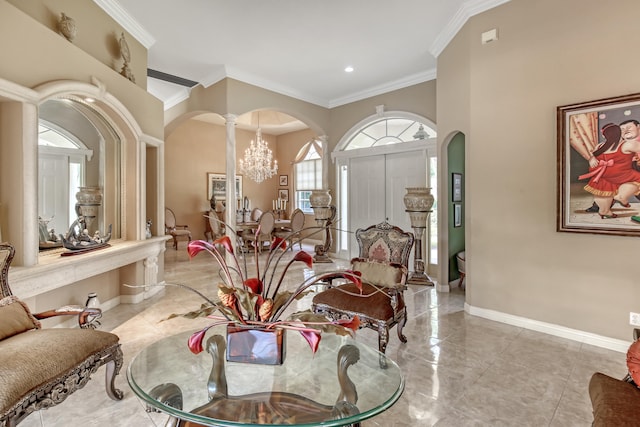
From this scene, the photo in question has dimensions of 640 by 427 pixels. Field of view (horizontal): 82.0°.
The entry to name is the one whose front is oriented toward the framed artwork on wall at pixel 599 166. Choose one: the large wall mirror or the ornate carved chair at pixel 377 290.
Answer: the large wall mirror

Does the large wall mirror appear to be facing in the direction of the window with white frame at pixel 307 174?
no

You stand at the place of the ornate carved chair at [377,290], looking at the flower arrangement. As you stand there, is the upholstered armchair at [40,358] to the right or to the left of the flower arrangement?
right

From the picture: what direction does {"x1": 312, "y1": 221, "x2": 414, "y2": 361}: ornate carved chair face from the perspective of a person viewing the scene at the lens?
facing the viewer and to the left of the viewer

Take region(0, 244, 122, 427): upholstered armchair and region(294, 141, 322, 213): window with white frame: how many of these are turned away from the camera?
0

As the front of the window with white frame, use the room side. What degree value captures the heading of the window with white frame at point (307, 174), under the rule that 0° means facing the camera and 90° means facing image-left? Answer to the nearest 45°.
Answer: approximately 45°

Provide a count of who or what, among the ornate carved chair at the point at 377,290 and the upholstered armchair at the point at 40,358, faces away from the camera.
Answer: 0

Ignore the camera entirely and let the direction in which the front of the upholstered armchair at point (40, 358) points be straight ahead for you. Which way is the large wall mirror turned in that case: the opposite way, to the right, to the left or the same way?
the same way

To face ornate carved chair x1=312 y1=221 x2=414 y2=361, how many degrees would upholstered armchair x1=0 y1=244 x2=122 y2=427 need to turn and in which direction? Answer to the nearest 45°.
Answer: approximately 45° to its left

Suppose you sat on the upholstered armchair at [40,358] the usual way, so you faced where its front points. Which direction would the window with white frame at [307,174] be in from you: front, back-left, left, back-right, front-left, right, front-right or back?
left

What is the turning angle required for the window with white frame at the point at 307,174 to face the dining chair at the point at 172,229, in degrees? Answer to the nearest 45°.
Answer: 0° — it already faces it

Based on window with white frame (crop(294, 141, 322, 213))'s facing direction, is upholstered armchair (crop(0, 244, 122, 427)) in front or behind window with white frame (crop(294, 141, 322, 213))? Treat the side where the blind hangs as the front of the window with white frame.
in front

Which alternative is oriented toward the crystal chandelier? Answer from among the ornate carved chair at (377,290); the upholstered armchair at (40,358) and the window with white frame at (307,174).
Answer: the window with white frame

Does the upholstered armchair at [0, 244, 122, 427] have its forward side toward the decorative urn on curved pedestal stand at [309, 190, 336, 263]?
no

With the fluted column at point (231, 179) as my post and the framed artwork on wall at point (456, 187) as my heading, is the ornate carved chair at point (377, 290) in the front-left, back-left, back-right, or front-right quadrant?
front-right

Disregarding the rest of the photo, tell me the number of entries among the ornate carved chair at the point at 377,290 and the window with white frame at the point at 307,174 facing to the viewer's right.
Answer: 0

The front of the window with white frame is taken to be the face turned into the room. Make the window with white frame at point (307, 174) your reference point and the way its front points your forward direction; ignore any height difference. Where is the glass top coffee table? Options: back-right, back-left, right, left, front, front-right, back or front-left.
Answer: front-left

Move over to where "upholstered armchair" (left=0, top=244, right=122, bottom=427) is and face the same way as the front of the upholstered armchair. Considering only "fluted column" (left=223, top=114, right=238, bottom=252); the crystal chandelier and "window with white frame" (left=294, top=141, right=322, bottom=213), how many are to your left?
3

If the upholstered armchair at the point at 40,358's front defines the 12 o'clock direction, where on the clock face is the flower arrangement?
The flower arrangement is roughly at 12 o'clock from the upholstered armchair.

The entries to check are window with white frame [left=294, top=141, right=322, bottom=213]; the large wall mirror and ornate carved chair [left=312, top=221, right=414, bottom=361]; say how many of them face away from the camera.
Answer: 0

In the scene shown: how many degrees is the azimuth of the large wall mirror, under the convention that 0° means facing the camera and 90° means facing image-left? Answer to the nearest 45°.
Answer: approximately 315°

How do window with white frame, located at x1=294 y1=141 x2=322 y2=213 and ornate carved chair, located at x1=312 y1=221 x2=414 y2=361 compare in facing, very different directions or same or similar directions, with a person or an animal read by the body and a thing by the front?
same or similar directions

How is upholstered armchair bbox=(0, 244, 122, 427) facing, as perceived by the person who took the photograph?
facing the viewer and to the right of the viewer
